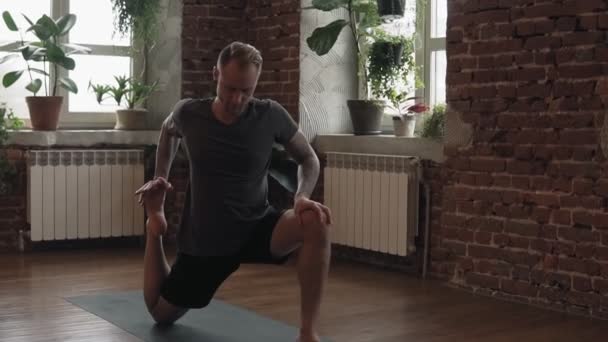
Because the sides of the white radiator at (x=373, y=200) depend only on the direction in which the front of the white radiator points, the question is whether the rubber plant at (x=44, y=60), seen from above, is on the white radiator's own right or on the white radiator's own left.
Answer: on the white radiator's own right

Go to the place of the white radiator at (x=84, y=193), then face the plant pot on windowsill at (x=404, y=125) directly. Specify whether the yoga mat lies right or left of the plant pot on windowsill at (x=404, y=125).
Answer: right

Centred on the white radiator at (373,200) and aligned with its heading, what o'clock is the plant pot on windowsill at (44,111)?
The plant pot on windowsill is roughly at 2 o'clock from the white radiator.

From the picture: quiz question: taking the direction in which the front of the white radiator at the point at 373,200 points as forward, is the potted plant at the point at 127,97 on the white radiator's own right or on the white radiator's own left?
on the white radiator's own right

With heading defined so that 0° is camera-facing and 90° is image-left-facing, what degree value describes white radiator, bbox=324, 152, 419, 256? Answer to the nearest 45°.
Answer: approximately 45°

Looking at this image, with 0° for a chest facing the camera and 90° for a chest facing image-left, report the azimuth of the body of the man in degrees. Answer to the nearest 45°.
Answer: approximately 315°

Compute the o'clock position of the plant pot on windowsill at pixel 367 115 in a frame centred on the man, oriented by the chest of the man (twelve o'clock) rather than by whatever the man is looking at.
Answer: The plant pot on windowsill is roughly at 8 o'clock from the man.
